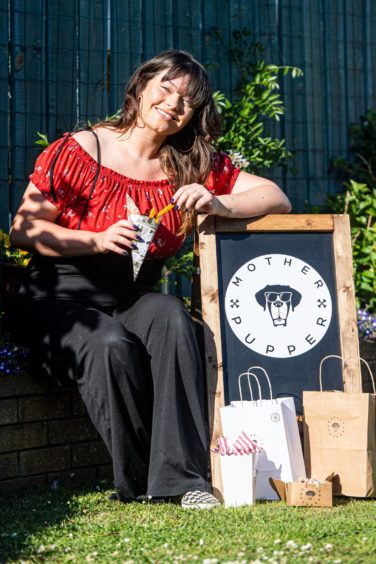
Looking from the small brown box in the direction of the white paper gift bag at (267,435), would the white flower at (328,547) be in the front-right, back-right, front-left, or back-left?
back-left

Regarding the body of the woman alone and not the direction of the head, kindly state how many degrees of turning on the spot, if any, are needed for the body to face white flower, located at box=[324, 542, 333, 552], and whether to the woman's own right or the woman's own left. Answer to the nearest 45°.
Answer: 0° — they already face it

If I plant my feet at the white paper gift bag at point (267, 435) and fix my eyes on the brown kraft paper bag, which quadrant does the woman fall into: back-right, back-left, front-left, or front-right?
back-left

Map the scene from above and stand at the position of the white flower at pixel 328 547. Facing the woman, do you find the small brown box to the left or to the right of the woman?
right

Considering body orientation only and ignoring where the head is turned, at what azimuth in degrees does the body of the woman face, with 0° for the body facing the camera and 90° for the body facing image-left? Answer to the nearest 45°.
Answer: approximately 315°

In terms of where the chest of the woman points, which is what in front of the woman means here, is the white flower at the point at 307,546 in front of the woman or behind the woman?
in front

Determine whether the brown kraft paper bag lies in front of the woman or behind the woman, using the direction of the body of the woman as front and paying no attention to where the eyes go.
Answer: in front

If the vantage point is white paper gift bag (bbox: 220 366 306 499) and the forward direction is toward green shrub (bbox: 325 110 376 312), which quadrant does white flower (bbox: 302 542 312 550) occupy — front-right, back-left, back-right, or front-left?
back-right

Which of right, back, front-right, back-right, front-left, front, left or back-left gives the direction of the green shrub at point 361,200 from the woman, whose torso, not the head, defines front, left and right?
left
